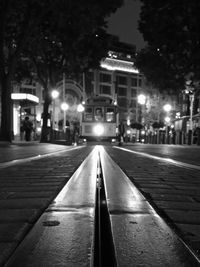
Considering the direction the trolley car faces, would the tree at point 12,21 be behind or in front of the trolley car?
in front

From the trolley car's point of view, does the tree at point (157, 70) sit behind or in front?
in front

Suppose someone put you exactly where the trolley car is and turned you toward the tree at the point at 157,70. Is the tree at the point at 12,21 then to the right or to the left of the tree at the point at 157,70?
right

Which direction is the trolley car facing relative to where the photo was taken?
toward the camera
